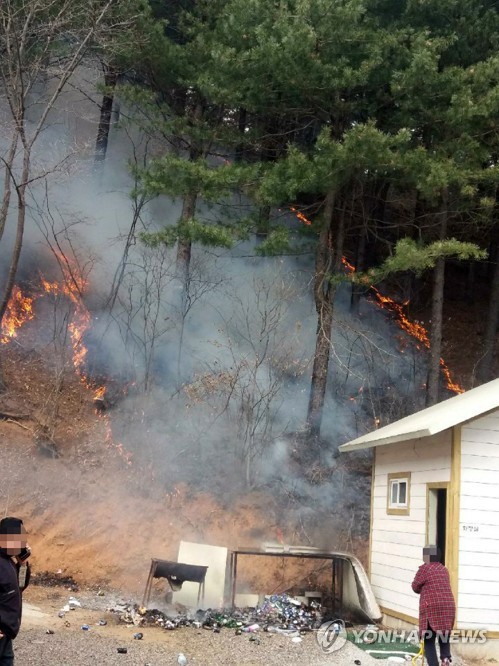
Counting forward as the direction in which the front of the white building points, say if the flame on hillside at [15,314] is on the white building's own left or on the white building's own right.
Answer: on the white building's own right

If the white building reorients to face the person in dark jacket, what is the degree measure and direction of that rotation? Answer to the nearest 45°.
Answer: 0° — it already faces them

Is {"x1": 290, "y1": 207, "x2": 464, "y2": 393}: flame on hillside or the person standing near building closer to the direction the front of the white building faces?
the person standing near building

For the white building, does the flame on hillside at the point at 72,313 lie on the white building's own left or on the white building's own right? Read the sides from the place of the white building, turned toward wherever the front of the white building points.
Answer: on the white building's own right

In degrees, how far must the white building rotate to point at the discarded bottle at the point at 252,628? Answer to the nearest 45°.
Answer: approximately 45° to its right

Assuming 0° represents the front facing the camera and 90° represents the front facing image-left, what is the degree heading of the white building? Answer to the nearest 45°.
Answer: approximately 45°

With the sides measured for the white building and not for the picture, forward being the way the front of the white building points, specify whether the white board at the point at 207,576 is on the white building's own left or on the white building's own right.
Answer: on the white building's own right

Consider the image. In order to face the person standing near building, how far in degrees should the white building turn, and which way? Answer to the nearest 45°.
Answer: approximately 45° to its left

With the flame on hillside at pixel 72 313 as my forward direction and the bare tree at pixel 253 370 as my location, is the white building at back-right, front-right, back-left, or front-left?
back-left
